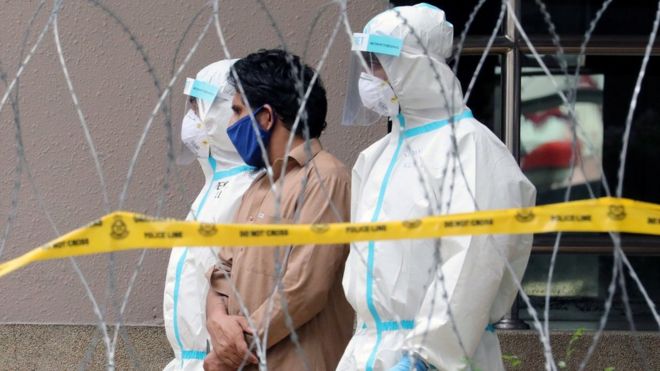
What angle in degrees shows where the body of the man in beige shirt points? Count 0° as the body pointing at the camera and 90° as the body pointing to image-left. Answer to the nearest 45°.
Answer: approximately 45°

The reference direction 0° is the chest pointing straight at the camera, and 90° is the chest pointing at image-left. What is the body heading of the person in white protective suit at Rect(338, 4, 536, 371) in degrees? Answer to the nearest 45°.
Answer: approximately 45°

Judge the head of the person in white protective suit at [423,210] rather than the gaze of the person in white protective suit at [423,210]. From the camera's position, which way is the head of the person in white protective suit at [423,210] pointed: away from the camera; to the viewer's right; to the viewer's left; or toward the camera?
to the viewer's left

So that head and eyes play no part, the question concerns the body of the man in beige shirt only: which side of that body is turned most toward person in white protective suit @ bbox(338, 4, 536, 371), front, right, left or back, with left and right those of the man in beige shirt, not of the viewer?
left

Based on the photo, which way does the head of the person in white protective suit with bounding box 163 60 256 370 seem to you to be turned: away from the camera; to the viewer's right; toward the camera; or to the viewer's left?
to the viewer's left

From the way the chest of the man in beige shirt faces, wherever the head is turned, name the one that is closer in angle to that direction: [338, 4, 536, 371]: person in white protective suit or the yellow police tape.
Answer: the yellow police tape
